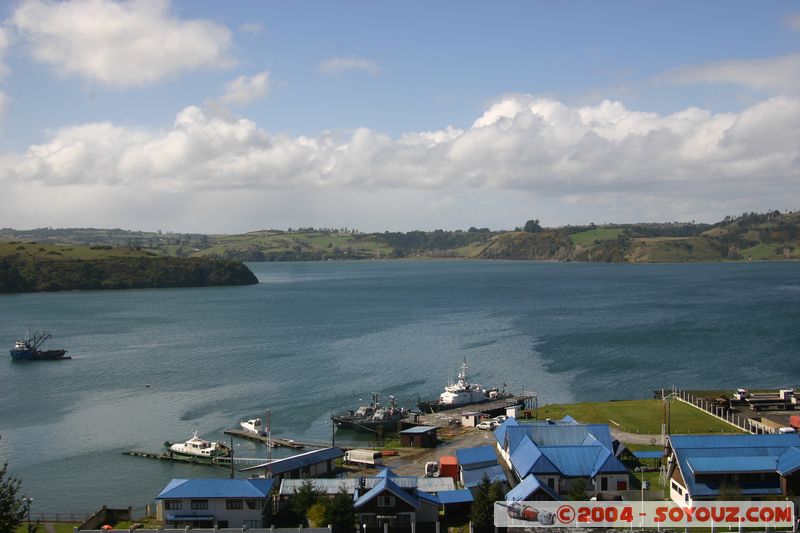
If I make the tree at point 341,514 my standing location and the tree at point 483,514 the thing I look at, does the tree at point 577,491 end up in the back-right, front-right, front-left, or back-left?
front-left

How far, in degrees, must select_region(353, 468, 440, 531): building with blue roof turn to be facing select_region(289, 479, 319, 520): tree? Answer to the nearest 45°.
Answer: approximately 90° to its right

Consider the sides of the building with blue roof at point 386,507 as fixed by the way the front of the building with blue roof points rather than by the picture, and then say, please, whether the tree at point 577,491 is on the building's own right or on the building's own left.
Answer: on the building's own left

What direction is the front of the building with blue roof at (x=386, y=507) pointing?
toward the camera

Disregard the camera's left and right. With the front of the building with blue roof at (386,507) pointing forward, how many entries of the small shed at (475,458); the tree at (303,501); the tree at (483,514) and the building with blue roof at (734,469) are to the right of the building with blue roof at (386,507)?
1

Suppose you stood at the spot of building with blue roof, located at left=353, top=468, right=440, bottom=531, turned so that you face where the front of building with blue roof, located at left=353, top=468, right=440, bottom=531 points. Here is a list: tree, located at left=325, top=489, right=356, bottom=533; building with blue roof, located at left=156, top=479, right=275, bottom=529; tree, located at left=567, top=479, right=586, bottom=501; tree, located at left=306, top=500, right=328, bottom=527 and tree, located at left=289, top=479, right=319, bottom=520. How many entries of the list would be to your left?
1

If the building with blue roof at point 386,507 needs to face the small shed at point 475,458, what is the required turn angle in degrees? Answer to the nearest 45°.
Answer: approximately 135° to its left

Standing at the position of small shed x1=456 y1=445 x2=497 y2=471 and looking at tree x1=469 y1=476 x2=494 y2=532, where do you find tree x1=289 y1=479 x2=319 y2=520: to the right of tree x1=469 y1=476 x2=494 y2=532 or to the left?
right

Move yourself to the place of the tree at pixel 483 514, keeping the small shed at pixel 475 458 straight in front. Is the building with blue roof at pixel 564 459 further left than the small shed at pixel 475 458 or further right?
right

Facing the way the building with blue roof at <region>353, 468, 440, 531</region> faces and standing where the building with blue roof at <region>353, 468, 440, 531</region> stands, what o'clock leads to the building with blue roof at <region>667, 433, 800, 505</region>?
the building with blue roof at <region>667, 433, 800, 505</region> is roughly at 9 o'clock from the building with blue roof at <region>353, 468, 440, 531</region>.

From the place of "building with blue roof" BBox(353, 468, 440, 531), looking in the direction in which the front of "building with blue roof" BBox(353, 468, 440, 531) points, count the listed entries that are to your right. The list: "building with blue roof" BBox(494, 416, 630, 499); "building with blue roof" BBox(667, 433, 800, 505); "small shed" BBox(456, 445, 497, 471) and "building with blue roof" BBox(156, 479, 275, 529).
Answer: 1

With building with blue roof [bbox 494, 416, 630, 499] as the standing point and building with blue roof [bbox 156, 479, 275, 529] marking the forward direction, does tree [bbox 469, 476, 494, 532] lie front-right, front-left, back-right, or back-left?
front-left

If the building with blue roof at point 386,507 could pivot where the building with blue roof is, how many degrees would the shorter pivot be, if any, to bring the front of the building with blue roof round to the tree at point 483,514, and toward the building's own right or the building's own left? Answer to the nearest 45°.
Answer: approximately 90° to the building's own left

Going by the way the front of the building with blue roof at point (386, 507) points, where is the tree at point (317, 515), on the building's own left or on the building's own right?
on the building's own right

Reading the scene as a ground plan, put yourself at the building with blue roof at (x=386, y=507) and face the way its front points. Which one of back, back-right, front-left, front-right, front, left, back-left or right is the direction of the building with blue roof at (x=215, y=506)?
right

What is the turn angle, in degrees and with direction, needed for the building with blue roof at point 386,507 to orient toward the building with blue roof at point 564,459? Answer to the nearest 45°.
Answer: approximately 135° to its left

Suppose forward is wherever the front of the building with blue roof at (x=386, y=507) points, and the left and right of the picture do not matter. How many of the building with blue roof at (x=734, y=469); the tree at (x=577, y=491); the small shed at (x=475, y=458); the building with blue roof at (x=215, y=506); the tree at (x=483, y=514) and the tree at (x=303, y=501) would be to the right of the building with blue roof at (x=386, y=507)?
2
